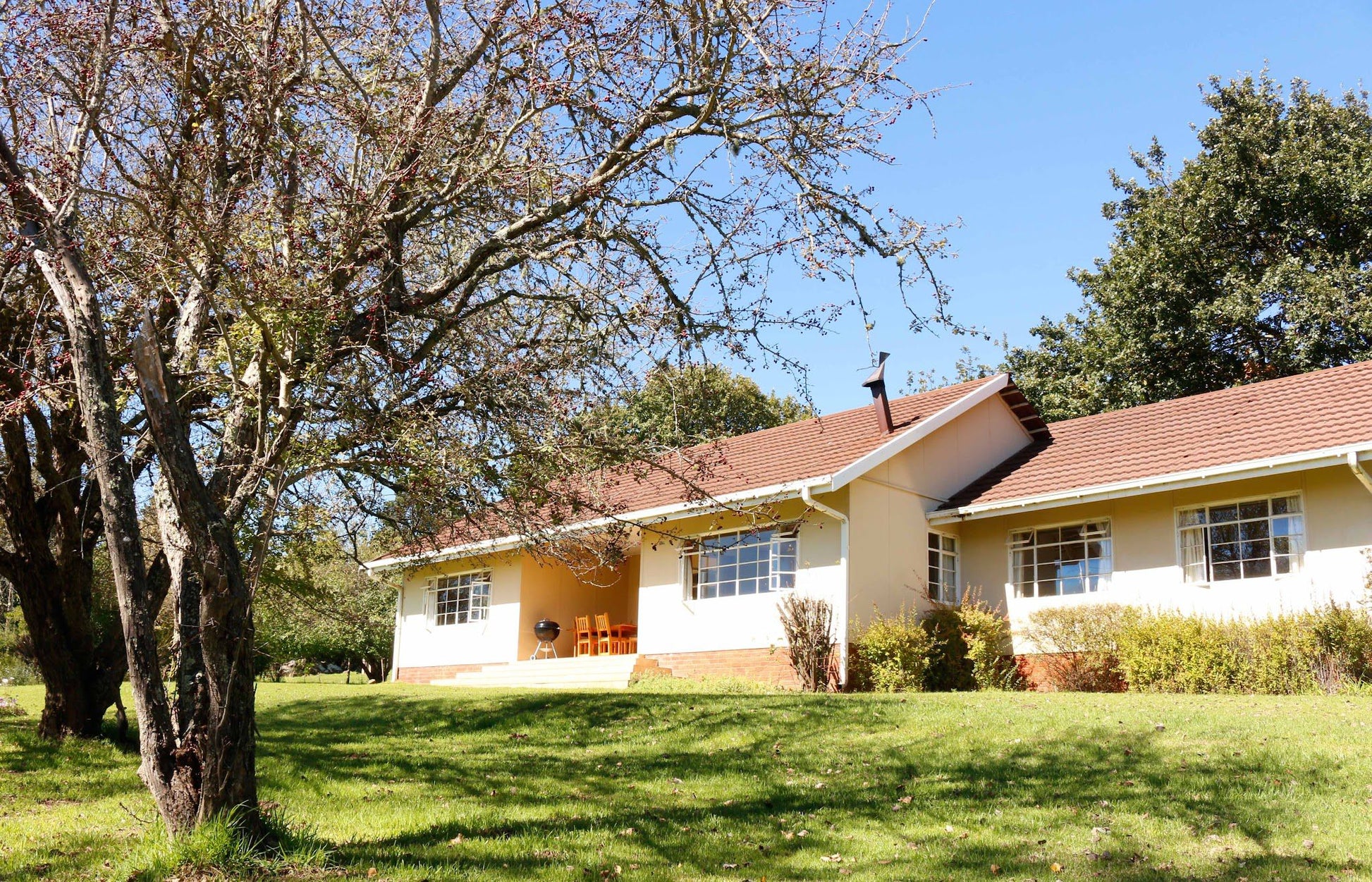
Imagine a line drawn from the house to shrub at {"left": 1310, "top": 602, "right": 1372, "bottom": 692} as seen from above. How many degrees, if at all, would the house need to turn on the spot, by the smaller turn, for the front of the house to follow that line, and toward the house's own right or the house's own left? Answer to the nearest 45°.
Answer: approximately 90° to the house's own left

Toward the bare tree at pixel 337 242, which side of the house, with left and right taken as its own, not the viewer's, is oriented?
front

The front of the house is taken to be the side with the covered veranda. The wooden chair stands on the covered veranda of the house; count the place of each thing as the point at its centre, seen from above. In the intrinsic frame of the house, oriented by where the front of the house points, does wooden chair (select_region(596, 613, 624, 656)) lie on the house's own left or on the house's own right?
on the house's own right

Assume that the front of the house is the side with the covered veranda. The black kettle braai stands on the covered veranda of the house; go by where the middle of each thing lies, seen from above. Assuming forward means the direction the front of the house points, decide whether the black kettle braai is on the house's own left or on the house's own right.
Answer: on the house's own right

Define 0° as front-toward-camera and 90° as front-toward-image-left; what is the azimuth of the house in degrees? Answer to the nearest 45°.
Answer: approximately 45°
